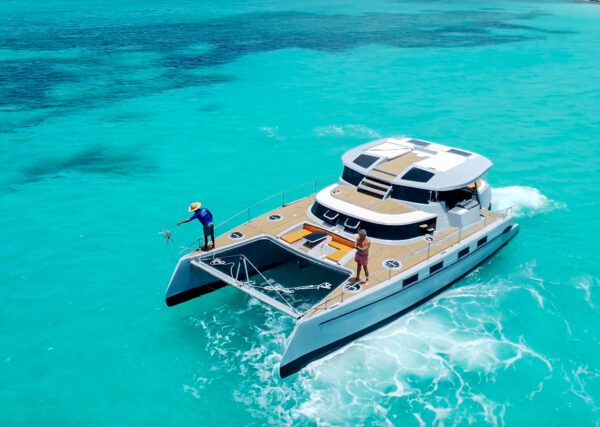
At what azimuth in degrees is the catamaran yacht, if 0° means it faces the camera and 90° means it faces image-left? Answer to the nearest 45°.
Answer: approximately 45°
